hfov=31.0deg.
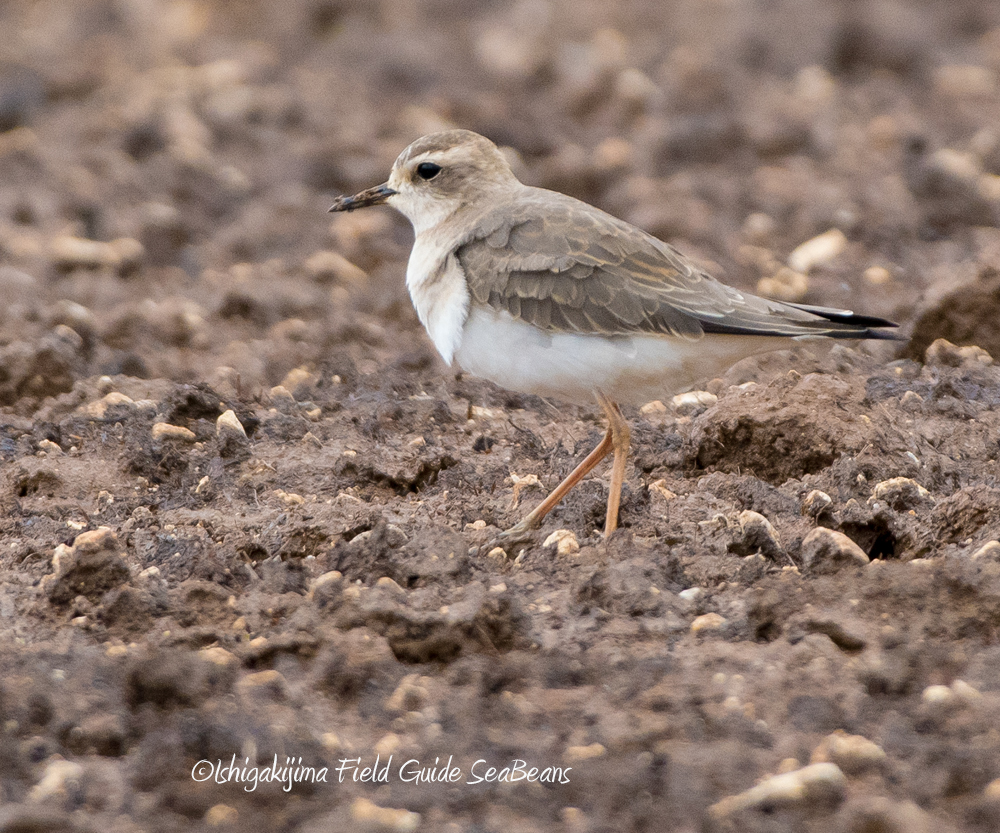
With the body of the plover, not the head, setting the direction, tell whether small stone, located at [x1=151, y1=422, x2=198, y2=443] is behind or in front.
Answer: in front

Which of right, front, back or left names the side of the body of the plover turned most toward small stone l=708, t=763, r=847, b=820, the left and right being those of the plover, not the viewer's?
left

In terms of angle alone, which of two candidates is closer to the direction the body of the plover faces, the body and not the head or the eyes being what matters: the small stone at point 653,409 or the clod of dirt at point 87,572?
the clod of dirt

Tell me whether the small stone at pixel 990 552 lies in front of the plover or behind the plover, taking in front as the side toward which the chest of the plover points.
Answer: behind

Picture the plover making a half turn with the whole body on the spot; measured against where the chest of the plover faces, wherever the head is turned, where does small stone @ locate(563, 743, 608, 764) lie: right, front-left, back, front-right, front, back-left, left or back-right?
right

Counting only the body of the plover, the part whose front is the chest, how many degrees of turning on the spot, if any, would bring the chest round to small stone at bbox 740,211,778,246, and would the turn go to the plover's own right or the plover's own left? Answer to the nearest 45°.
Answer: approximately 90° to the plover's own right

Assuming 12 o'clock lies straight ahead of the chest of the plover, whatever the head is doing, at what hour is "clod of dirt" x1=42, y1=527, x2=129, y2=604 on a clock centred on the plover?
The clod of dirt is roughly at 11 o'clock from the plover.

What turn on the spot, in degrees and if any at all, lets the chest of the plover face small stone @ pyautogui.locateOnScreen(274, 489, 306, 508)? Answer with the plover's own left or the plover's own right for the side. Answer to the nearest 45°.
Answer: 0° — it already faces it

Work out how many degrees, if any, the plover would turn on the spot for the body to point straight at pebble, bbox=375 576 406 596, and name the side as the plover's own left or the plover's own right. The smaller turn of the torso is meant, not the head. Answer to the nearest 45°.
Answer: approximately 45° to the plover's own left

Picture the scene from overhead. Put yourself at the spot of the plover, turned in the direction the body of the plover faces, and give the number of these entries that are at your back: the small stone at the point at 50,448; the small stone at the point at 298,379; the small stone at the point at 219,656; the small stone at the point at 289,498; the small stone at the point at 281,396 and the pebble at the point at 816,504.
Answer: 1

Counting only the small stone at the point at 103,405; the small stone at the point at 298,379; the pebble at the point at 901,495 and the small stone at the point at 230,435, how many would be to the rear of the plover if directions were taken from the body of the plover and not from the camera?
1

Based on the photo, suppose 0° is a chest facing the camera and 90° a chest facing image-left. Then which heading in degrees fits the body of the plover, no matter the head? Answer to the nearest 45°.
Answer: approximately 90°

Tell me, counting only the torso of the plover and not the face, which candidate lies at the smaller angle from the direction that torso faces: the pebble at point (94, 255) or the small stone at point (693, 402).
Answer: the pebble
